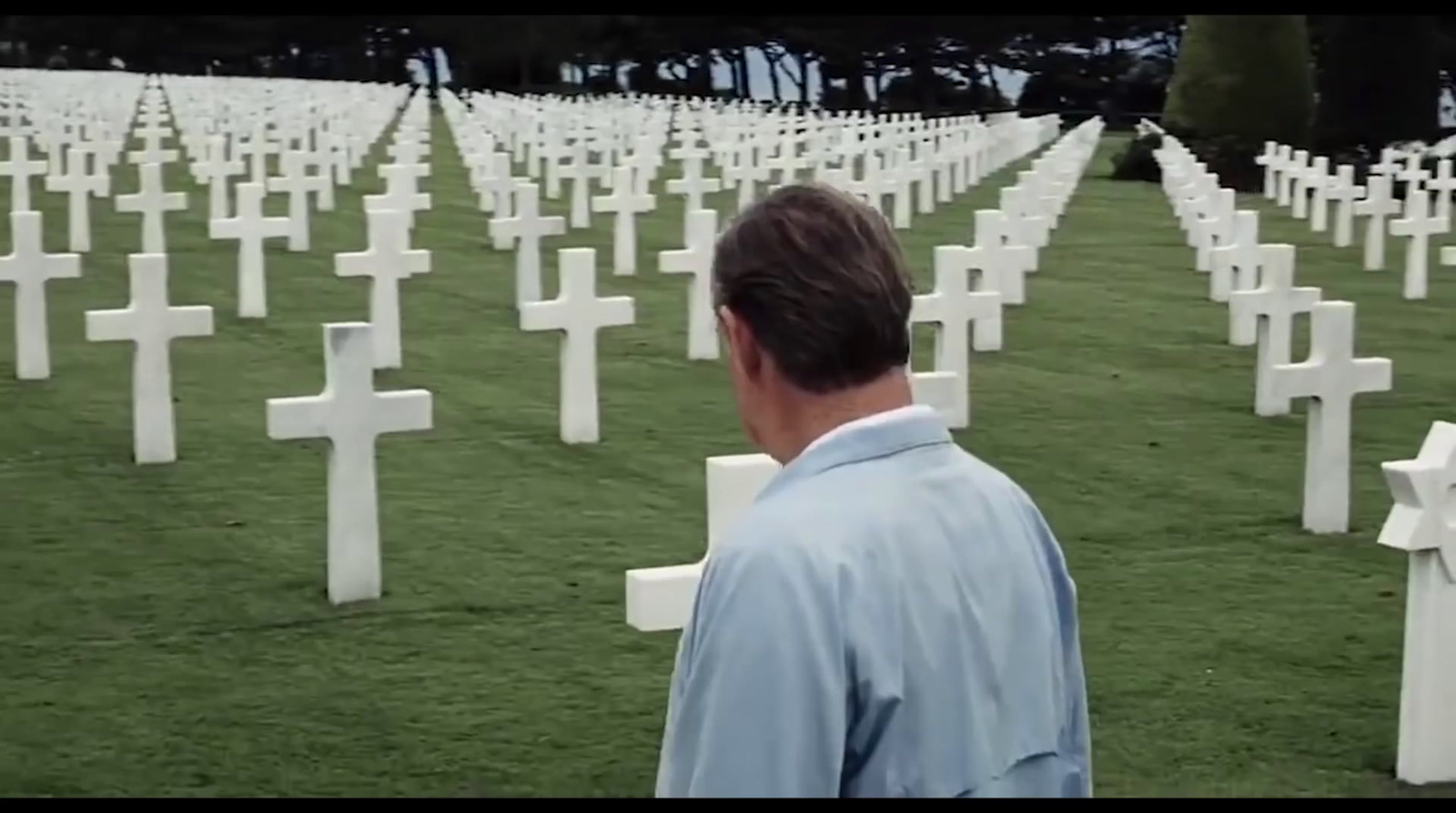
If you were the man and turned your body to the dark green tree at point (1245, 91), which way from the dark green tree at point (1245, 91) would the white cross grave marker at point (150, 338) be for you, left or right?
left

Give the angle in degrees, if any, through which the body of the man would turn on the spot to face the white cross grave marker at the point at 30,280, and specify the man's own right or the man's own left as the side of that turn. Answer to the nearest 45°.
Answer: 0° — they already face it

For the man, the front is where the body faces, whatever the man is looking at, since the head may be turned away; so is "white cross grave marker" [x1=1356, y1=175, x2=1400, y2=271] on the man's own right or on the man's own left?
on the man's own right

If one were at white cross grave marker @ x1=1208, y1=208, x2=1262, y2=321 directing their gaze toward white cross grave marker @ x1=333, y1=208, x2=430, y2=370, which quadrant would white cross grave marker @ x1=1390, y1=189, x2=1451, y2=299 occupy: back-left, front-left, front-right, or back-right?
back-right

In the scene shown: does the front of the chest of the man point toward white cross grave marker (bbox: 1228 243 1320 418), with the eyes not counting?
no

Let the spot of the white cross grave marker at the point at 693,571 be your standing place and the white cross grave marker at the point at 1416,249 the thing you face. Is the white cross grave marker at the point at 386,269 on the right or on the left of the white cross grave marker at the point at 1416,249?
left

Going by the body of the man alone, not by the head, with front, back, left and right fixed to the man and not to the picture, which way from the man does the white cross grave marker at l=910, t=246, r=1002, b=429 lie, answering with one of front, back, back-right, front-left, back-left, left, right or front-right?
front-right

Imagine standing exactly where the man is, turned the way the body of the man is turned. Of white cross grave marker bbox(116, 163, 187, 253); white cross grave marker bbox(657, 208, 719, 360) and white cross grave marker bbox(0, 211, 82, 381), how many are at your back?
0

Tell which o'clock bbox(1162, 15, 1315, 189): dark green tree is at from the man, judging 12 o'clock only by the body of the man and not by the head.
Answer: The dark green tree is roughly at 2 o'clock from the man.

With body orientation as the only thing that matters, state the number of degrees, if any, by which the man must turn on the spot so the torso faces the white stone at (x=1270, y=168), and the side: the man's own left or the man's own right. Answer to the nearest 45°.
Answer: approximately 45° to the man's own right

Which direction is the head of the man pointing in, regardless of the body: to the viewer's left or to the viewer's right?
to the viewer's left

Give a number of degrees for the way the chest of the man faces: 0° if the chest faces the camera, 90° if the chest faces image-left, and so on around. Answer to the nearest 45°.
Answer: approximately 135°
